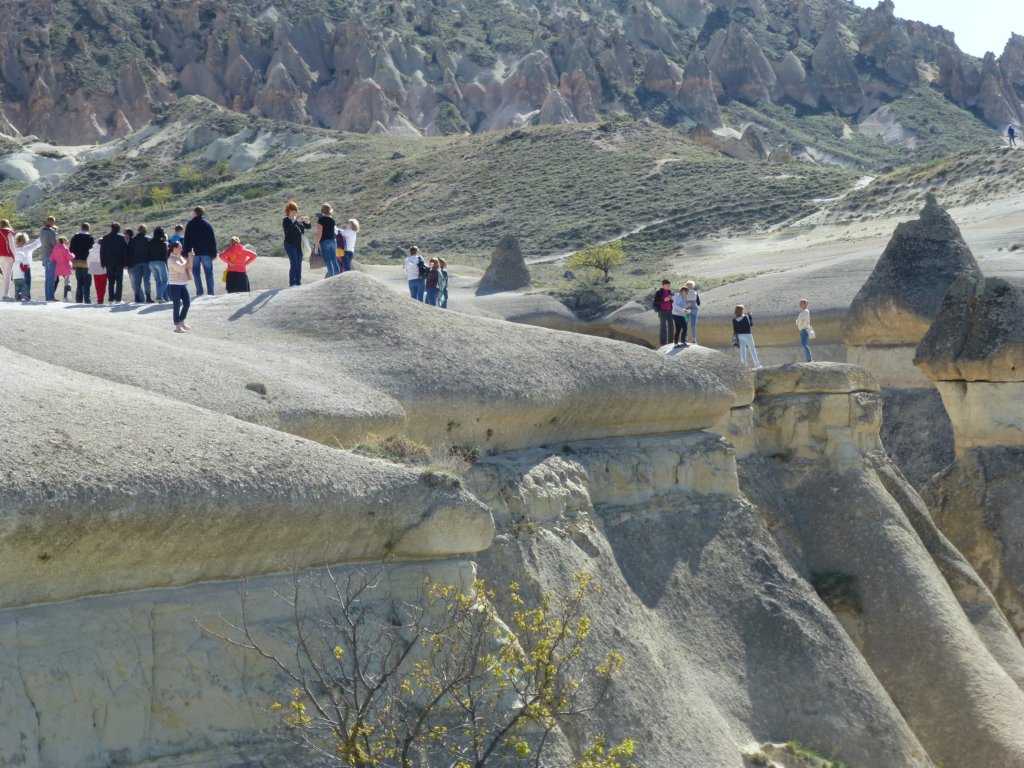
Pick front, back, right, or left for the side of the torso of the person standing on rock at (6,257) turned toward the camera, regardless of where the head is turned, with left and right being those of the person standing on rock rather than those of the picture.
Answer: back

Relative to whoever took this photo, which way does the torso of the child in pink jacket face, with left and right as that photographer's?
facing away from the viewer

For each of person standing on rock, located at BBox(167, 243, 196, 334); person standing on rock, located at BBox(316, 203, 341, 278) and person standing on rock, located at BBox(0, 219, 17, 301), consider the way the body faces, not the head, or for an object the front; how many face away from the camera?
2

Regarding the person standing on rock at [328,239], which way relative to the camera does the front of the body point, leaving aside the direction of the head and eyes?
away from the camera

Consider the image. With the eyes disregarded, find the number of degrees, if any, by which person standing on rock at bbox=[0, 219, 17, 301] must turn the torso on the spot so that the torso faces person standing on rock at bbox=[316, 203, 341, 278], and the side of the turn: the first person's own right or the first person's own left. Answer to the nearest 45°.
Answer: approximately 90° to the first person's own right

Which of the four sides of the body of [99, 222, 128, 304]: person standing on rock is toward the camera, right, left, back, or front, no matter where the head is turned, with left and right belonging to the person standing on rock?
back

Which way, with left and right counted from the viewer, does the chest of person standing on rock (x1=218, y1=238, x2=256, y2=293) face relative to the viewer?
facing away from the viewer

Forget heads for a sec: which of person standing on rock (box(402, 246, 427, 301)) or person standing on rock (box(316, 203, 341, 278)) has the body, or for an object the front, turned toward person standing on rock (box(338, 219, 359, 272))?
person standing on rock (box(316, 203, 341, 278))

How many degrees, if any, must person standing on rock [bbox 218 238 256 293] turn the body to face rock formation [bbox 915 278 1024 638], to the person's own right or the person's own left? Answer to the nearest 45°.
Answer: approximately 90° to the person's own right

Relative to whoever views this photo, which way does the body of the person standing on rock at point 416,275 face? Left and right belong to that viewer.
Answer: facing away from the viewer

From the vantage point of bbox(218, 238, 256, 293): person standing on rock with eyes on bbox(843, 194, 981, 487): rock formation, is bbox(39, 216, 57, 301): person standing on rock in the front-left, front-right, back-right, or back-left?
back-left

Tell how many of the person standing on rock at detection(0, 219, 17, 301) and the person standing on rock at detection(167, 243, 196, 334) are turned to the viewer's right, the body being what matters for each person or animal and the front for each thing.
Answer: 1

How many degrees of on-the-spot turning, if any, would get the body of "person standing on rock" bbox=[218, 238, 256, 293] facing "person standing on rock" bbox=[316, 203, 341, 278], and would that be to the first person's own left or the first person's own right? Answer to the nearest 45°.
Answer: approximately 45° to the first person's own right
